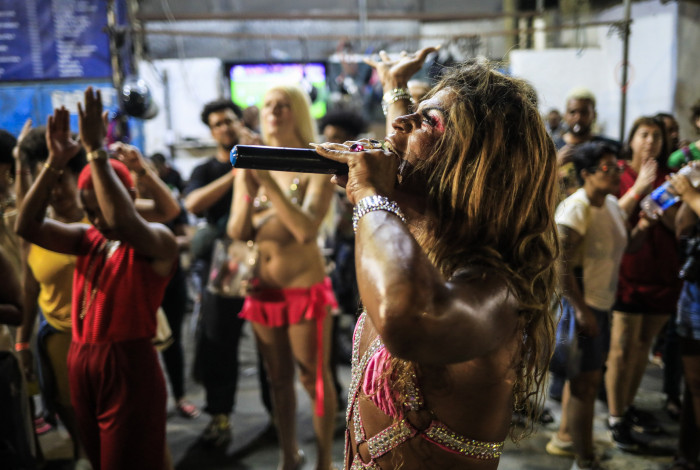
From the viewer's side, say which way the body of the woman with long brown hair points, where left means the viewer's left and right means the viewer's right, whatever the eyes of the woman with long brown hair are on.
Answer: facing to the left of the viewer

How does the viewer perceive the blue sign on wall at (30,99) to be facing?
facing the viewer

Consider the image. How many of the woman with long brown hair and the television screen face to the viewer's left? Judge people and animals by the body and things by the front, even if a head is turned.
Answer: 1

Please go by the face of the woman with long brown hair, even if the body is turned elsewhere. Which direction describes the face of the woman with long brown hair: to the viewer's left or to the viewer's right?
to the viewer's left

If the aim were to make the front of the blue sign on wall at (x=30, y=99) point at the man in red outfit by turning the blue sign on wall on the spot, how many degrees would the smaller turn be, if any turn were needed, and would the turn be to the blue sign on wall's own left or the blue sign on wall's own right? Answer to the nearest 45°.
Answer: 0° — it already faces them

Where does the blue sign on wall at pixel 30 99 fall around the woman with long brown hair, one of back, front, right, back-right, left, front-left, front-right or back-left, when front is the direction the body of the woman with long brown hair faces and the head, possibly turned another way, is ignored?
front-right

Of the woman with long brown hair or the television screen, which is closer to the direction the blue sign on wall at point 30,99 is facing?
the woman with long brown hair

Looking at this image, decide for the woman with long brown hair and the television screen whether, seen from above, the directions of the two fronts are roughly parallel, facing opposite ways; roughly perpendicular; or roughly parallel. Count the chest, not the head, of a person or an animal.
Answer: roughly perpendicular

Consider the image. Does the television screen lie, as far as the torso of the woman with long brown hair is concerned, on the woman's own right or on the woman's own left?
on the woman's own right

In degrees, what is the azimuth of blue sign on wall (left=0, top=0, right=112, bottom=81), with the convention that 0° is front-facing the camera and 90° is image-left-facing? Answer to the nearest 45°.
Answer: approximately 0°

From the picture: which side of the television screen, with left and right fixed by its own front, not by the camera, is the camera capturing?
front

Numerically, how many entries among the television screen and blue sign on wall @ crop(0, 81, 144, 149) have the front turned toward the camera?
2

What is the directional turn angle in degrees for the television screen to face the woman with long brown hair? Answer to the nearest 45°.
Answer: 0° — it already faces them

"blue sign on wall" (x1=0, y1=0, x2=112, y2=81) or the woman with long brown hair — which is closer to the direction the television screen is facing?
the woman with long brown hair

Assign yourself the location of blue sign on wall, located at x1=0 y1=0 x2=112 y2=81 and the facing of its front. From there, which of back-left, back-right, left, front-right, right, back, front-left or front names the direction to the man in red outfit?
front

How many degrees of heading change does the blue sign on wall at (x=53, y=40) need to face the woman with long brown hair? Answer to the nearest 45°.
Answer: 0° — it already faces them
